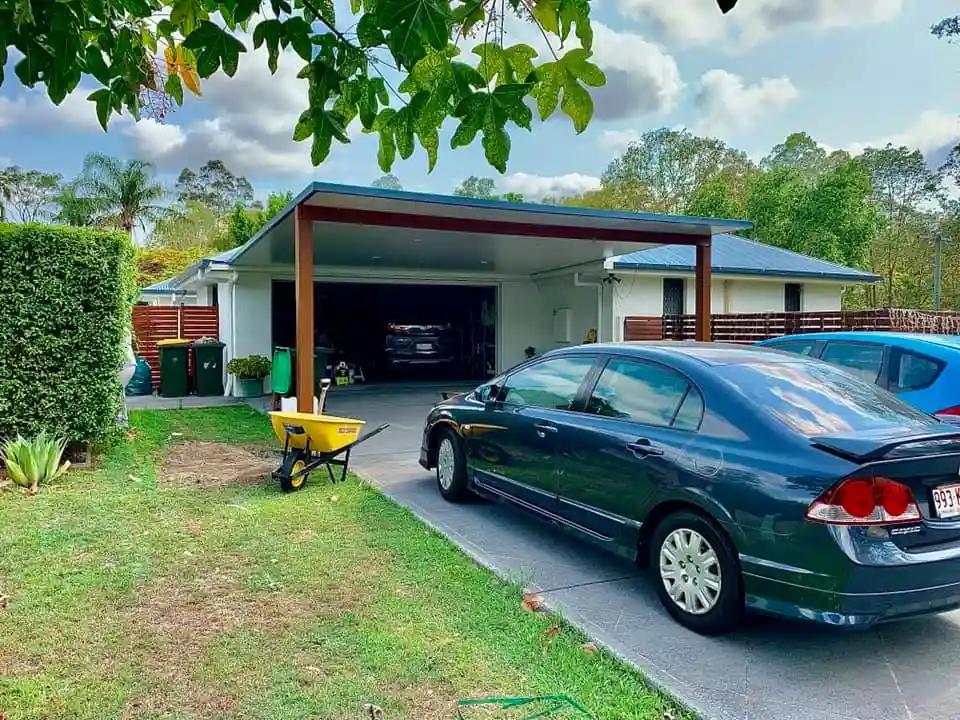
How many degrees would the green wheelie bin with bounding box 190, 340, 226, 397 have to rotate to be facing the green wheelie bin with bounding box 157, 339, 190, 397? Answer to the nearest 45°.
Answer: approximately 90° to its right

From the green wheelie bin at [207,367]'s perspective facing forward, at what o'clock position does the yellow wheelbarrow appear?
The yellow wheelbarrow is roughly at 12 o'clock from the green wheelie bin.

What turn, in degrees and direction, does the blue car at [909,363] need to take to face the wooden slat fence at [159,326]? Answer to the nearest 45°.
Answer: approximately 45° to its left

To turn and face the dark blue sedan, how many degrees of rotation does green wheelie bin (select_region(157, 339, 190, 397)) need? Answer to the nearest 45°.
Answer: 0° — it already faces it

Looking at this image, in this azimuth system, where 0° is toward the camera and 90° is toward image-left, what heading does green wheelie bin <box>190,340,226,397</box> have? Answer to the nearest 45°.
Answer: approximately 0°

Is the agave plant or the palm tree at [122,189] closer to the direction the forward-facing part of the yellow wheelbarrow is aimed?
the agave plant

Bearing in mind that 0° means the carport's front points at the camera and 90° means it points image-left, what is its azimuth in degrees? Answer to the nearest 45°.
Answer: approximately 315°

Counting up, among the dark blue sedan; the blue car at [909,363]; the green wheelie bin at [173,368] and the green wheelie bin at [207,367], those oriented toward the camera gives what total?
2

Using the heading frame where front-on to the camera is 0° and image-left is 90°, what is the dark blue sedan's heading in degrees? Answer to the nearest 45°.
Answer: approximately 135°

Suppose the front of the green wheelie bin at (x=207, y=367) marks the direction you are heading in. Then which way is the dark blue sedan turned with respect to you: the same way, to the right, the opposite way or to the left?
the opposite way

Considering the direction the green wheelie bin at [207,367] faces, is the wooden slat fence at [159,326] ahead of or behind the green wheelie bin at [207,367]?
behind
